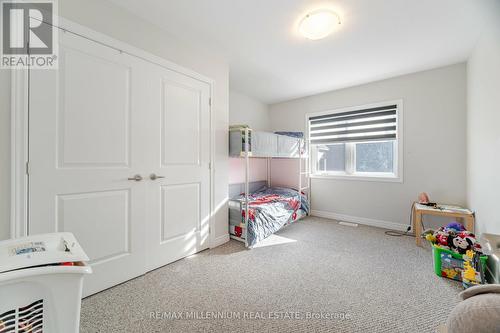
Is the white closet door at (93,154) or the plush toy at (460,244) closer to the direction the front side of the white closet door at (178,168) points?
the plush toy

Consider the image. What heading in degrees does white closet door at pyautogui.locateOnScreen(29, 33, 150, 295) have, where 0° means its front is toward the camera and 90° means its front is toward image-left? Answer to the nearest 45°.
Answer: approximately 315°

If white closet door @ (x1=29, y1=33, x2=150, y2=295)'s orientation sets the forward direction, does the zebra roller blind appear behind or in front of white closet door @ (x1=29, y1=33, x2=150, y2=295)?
in front

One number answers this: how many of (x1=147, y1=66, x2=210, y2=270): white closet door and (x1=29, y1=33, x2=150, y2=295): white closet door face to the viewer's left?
0

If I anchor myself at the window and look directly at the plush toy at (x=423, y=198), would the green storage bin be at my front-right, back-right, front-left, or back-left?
front-right

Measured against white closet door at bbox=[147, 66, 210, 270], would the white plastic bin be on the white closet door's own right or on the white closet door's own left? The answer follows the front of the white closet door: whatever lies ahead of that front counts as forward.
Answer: on the white closet door's own right

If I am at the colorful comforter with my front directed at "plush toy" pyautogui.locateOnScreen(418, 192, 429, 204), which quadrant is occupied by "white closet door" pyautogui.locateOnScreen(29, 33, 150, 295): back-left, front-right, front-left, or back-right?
back-right

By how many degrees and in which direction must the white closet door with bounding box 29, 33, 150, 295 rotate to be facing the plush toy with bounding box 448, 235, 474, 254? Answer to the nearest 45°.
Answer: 0° — it already faces it

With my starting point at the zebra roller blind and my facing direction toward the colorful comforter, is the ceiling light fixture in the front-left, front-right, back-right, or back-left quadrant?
front-left

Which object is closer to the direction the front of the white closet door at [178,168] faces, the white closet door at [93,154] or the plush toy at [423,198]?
the plush toy

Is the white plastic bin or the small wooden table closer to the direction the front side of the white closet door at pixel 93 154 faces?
the small wooden table

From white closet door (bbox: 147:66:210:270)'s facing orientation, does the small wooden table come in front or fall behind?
in front

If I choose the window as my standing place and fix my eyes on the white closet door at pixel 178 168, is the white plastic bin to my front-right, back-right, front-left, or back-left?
front-left

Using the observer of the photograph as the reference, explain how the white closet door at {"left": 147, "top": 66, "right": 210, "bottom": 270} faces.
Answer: facing the viewer and to the right of the viewer

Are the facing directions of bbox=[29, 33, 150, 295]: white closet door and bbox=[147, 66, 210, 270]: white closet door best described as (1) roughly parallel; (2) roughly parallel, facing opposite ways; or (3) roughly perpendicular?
roughly parallel
